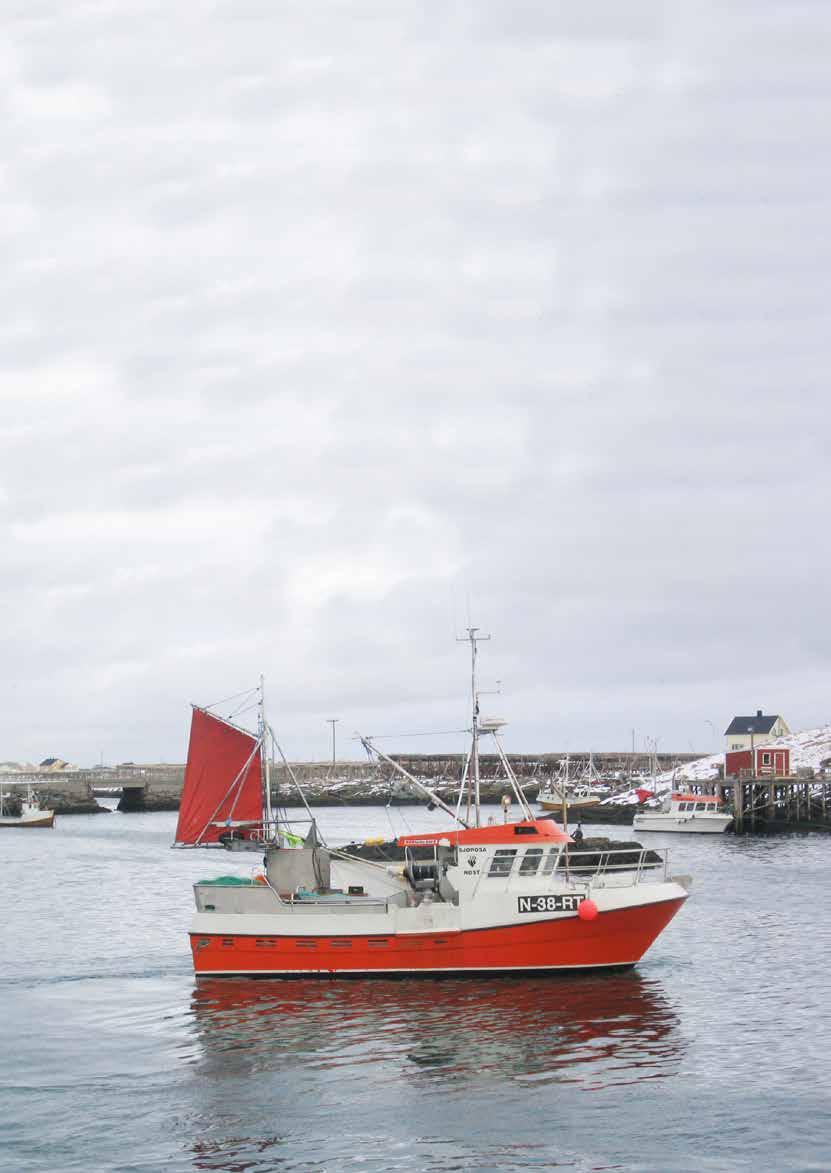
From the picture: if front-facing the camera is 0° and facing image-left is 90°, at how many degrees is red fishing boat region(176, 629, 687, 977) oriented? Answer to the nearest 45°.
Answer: approximately 270°
